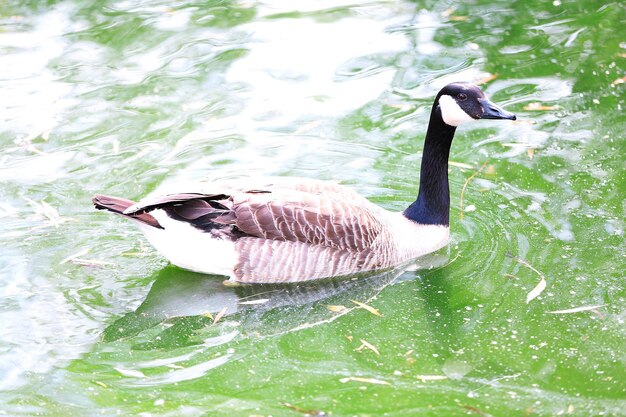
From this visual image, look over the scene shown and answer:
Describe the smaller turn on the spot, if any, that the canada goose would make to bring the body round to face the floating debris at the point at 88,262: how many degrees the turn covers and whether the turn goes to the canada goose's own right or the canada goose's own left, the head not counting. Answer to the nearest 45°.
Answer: approximately 180°

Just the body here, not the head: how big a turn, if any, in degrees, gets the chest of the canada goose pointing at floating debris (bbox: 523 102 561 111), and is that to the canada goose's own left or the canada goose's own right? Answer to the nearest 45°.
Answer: approximately 45° to the canada goose's own left

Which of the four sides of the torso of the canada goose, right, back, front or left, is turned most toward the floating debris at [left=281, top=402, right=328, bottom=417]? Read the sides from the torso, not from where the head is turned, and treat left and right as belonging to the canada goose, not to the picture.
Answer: right

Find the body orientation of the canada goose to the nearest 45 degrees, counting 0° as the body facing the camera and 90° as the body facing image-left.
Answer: approximately 270°

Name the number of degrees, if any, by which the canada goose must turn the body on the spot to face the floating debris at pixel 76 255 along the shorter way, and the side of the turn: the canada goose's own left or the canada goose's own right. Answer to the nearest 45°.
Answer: approximately 180°

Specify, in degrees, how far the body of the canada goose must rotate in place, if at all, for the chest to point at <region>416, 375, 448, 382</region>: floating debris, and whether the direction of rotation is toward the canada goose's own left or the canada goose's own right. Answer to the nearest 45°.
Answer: approximately 45° to the canada goose's own right

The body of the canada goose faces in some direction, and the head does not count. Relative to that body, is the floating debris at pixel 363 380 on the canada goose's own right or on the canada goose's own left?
on the canada goose's own right

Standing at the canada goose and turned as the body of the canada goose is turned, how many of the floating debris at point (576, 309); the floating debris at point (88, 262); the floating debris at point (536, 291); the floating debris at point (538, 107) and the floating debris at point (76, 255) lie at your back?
2

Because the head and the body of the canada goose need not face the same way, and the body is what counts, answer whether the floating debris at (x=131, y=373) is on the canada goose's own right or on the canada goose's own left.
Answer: on the canada goose's own right
